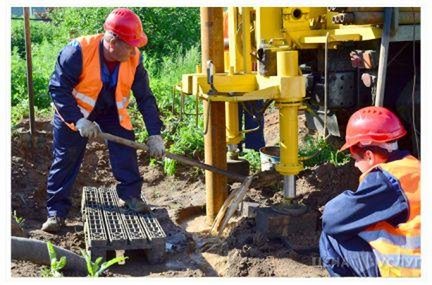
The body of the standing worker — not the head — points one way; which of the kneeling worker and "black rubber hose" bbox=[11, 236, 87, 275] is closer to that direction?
the kneeling worker

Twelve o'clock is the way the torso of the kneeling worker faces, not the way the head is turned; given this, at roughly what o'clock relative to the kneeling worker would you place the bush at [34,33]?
The bush is roughly at 2 o'clock from the kneeling worker.

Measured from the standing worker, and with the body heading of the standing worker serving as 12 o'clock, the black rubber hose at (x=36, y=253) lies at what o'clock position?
The black rubber hose is roughly at 2 o'clock from the standing worker.

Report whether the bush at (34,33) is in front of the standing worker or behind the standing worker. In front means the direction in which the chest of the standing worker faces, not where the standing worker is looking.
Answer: behind

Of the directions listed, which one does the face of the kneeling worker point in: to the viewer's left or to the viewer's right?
to the viewer's left

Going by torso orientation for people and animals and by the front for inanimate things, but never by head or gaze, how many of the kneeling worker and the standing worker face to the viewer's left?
1

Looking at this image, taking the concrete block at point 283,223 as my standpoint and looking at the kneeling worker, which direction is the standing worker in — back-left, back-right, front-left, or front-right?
back-right

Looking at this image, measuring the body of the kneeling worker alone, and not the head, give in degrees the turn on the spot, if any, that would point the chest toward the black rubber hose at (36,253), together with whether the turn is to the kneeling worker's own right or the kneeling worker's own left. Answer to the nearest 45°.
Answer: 0° — they already face it

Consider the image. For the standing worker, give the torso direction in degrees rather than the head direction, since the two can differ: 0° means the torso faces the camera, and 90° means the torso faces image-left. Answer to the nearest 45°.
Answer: approximately 315°

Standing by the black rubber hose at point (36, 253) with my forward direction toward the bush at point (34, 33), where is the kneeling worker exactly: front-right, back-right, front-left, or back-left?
back-right

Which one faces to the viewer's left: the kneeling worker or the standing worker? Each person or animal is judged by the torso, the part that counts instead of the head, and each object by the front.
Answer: the kneeling worker

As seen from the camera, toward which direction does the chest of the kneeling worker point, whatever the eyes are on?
to the viewer's left
